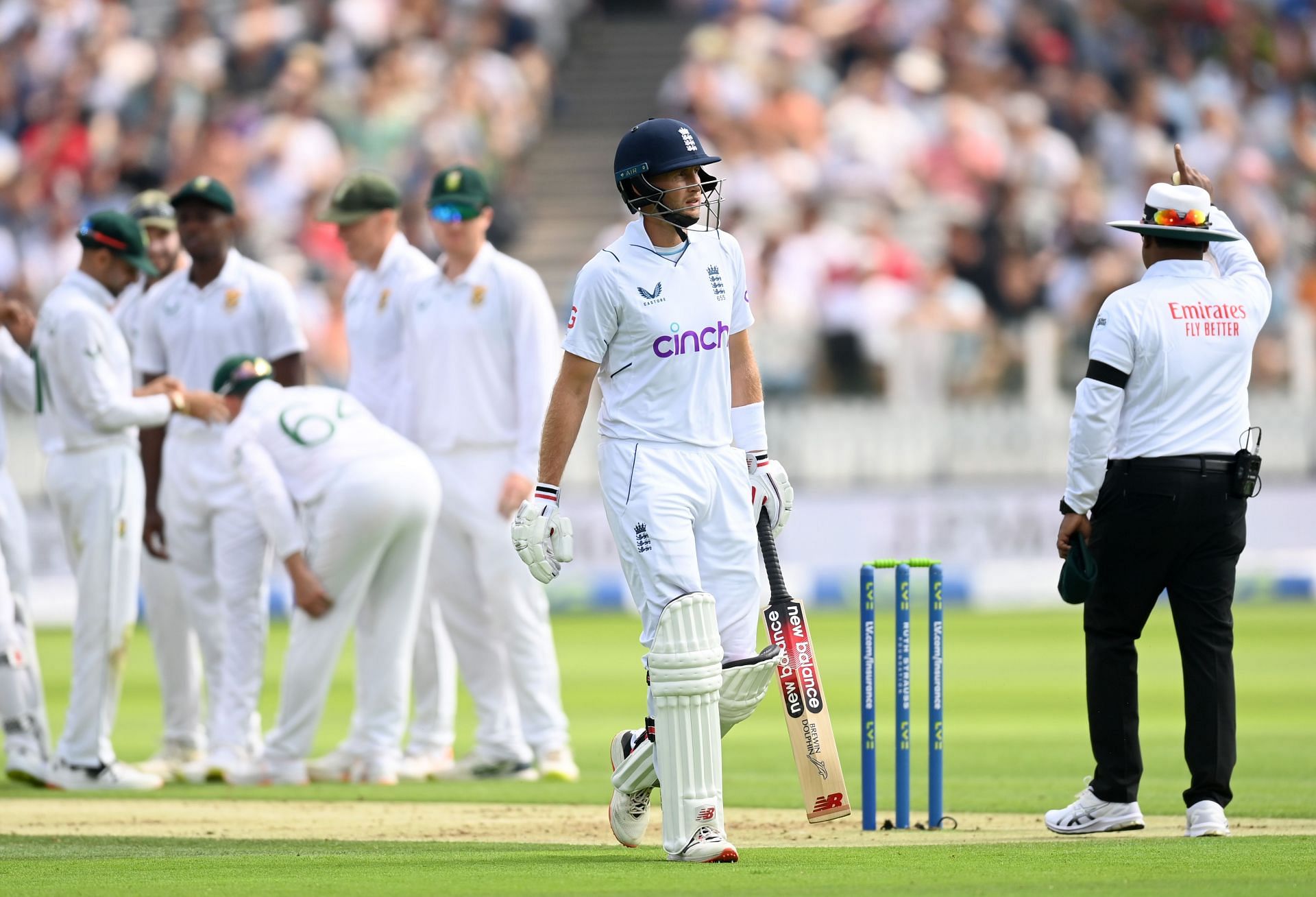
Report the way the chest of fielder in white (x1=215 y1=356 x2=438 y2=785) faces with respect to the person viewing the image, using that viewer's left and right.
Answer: facing away from the viewer and to the left of the viewer

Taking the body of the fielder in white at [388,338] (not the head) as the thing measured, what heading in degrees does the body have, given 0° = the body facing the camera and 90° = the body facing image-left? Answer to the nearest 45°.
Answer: approximately 45°

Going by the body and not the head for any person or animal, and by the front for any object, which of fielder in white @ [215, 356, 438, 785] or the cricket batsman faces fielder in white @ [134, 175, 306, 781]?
fielder in white @ [215, 356, 438, 785]

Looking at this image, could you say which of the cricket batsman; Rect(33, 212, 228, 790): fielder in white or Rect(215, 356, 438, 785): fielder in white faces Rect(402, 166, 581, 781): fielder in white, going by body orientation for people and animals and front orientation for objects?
Rect(33, 212, 228, 790): fielder in white

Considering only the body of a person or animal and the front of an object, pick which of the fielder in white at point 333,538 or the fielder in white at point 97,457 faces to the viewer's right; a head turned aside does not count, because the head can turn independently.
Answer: the fielder in white at point 97,457

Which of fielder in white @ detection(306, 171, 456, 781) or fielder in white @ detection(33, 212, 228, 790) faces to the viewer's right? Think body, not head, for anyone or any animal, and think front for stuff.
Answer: fielder in white @ detection(33, 212, 228, 790)

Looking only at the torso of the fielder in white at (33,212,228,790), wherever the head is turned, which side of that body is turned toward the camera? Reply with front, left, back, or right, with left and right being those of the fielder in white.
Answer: right

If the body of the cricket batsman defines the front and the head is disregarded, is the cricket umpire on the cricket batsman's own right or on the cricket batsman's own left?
on the cricket batsman's own left

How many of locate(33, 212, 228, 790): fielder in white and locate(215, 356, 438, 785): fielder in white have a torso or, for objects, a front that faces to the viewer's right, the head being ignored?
1

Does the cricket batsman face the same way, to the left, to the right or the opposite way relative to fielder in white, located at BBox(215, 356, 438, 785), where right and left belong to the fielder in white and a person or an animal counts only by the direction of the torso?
the opposite way

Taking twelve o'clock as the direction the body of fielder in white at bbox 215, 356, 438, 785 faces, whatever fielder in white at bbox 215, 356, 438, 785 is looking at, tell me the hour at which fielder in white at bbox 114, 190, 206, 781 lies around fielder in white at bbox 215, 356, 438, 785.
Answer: fielder in white at bbox 114, 190, 206, 781 is roughly at 12 o'clock from fielder in white at bbox 215, 356, 438, 785.
